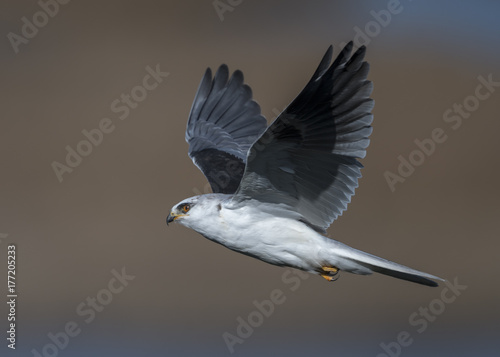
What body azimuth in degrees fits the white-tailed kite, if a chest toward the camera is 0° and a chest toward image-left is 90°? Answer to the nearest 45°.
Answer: approximately 90°
